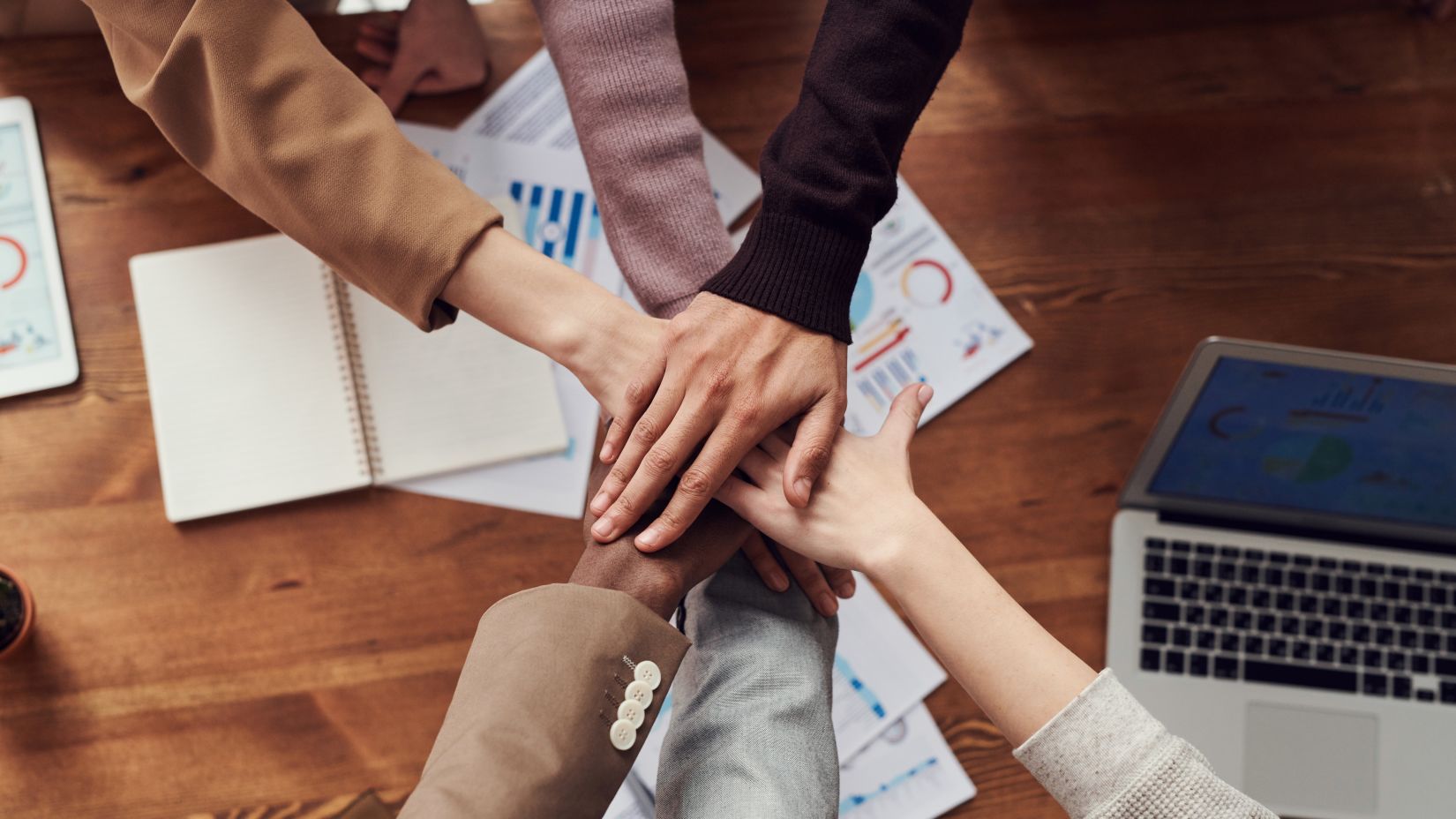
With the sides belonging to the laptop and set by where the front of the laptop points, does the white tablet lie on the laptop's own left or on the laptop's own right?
on the laptop's own right

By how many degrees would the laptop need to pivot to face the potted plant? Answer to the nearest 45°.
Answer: approximately 45° to its right

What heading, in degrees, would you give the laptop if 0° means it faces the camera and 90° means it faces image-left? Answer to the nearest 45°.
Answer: approximately 0°
